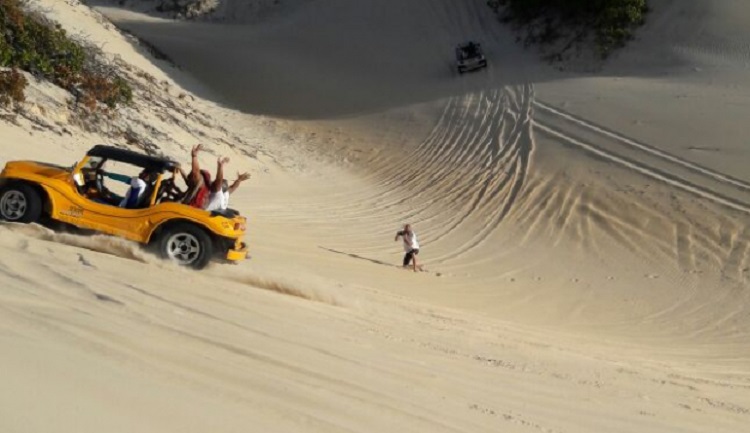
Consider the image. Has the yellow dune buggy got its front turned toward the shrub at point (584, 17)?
no

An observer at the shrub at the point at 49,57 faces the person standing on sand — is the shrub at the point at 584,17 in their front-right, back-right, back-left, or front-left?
front-left

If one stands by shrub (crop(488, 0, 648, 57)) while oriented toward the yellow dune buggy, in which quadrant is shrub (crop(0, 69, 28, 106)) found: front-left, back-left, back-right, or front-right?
front-right

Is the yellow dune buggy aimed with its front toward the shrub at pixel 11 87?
no

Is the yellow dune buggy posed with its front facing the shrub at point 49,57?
no

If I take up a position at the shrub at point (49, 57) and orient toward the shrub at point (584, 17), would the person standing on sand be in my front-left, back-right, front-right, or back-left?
front-right
